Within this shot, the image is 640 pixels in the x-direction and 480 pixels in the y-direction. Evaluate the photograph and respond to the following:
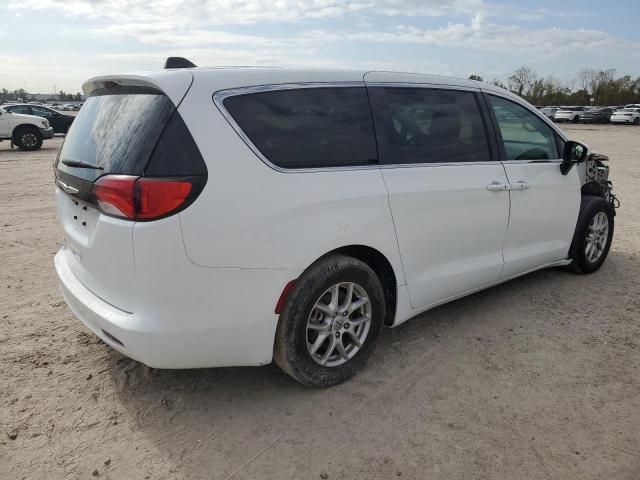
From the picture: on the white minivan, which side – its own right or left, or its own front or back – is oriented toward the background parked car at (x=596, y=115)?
front

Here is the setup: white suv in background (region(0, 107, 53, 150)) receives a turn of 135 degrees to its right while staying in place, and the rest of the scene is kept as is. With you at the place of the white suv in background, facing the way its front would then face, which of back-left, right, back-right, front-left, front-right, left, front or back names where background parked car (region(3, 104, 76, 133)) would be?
back-right

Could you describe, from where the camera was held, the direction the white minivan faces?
facing away from the viewer and to the right of the viewer

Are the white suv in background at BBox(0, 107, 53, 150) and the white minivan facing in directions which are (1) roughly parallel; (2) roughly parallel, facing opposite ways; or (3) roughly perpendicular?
roughly parallel

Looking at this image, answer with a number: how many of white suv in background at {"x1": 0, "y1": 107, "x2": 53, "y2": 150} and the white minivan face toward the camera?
0

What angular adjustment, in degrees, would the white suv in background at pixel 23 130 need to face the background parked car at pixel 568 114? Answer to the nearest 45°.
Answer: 0° — it already faces it

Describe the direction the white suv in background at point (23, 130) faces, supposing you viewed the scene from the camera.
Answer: facing to the right of the viewer
